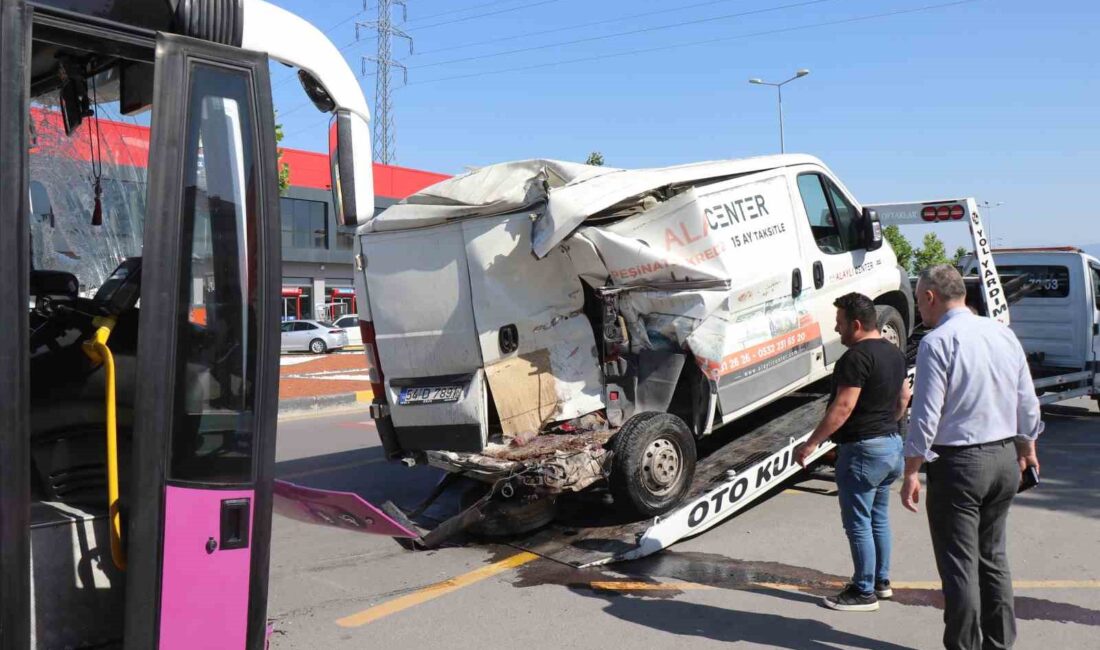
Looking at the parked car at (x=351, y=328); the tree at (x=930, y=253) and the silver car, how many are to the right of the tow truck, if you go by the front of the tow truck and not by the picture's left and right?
0

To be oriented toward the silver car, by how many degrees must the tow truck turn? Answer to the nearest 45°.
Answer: approximately 90° to its left

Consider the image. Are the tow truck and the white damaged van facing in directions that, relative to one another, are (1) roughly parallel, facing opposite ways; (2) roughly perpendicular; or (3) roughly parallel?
roughly parallel

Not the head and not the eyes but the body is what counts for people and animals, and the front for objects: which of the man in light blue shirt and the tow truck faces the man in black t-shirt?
the man in light blue shirt

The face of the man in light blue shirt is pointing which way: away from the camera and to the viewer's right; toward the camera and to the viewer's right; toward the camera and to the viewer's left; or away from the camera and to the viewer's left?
away from the camera and to the viewer's left

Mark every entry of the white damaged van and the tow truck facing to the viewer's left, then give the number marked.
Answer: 0

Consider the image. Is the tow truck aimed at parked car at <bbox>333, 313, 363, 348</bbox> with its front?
no

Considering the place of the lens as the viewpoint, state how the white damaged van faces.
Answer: facing away from the viewer and to the right of the viewer

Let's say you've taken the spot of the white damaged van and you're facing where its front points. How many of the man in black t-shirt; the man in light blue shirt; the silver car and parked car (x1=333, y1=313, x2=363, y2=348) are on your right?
2

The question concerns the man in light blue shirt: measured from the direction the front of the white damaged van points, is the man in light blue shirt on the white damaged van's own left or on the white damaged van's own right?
on the white damaged van's own right

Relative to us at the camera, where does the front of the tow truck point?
facing away from the viewer and to the right of the viewer

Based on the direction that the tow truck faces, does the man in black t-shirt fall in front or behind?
behind

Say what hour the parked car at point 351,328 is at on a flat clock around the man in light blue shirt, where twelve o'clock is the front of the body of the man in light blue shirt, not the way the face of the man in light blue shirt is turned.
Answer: The parked car is roughly at 12 o'clock from the man in light blue shirt.

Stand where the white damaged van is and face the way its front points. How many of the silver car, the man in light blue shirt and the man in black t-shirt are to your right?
2

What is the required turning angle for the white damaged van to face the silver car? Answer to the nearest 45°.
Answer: approximately 90° to its left

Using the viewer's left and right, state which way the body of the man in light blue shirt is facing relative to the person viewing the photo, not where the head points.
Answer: facing away from the viewer and to the left of the viewer
